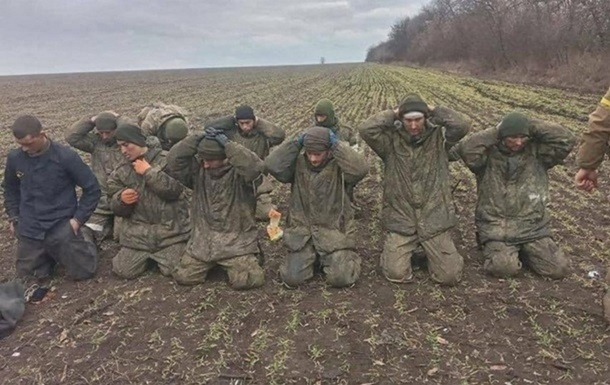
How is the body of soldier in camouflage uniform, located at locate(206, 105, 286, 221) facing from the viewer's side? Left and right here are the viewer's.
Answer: facing the viewer

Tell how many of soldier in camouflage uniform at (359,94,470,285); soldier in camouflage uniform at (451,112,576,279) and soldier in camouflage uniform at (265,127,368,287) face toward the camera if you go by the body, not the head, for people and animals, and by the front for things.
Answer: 3

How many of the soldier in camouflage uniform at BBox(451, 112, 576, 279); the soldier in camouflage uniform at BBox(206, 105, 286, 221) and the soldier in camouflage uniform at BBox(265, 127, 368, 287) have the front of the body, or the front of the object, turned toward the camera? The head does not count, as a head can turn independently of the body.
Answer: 3

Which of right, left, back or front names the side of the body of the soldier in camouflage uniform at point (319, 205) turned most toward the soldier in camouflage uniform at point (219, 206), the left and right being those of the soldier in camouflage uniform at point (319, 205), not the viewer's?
right

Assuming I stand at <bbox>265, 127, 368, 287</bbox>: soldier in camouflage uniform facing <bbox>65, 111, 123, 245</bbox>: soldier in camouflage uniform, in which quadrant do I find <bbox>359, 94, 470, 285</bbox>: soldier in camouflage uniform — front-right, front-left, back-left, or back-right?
back-right

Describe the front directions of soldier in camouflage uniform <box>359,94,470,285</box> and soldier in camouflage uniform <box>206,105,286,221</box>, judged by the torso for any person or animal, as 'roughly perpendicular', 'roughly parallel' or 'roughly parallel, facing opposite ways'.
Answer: roughly parallel

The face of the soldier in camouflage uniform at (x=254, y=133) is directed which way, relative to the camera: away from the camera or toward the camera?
toward the camera

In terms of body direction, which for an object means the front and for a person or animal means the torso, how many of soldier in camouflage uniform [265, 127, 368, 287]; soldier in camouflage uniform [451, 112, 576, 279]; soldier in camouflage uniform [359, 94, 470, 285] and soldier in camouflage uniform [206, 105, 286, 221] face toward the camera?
4

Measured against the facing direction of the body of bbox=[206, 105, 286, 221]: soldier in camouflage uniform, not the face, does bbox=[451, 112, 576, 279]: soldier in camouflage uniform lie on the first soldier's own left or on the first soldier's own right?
on the first soldier's own left

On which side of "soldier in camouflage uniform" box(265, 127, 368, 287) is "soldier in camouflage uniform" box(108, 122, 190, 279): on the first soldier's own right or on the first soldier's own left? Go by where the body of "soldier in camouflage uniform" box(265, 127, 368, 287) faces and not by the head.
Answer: on the first soldier's own right

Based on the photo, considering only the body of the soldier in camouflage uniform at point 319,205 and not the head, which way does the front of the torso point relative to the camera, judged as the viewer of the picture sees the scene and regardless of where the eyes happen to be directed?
toward the camera

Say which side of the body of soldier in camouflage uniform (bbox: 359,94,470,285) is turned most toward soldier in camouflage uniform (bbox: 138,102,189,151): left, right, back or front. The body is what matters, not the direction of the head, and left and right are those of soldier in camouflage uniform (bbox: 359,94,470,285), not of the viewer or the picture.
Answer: right

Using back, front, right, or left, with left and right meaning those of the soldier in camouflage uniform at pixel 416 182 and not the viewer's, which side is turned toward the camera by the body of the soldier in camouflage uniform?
front

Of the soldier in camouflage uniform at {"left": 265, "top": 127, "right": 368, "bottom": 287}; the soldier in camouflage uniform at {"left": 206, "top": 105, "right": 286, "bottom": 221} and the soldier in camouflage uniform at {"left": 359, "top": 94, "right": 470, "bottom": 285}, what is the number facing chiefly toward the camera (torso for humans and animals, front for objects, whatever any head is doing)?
3

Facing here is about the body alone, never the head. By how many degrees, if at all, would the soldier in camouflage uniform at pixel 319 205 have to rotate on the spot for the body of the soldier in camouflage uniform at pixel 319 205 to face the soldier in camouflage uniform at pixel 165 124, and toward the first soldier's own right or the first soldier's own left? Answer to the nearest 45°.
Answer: approximately 135° to the first soldier's own right

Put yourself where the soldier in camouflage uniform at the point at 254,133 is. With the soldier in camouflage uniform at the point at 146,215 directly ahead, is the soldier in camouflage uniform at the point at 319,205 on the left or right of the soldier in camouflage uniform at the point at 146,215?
left

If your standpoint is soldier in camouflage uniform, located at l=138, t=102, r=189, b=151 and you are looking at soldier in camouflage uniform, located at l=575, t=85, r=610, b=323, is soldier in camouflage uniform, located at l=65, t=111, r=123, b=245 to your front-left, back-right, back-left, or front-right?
back-right

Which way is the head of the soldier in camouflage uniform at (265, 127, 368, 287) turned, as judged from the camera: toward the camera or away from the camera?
toward the camera

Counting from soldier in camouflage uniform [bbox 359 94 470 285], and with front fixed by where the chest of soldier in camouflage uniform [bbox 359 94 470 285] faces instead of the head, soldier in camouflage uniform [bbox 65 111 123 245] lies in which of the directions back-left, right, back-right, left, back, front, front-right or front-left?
right

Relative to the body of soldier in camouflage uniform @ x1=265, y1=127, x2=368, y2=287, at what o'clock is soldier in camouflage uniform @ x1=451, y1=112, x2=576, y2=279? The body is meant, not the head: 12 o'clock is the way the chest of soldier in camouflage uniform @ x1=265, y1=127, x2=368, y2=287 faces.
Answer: soldier in camouflage uniform @ x1=451, y1=112, x2=576, y2=279 is roughly at 9 o'clock from soldier in camouflage uniform @ x1=265, y1=127, x2=368, y2=287.
